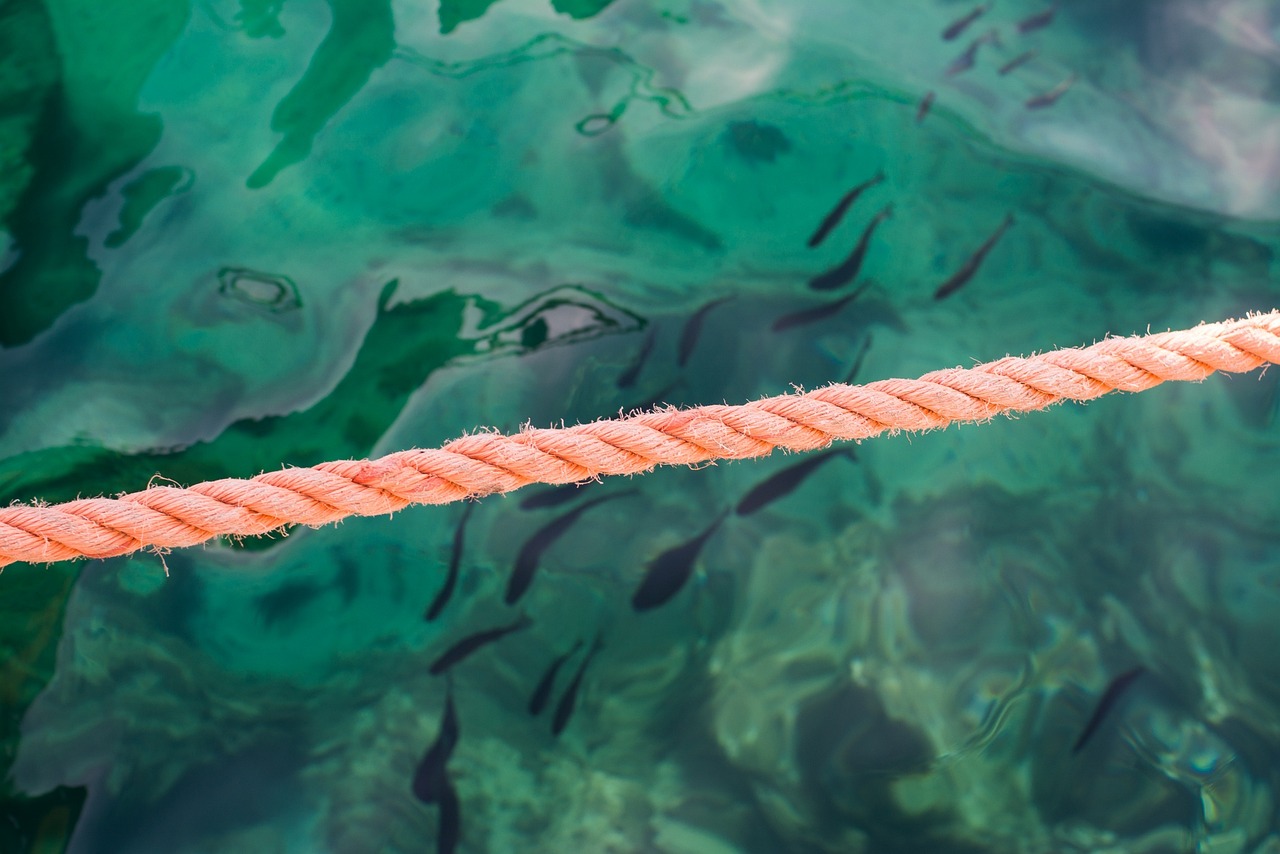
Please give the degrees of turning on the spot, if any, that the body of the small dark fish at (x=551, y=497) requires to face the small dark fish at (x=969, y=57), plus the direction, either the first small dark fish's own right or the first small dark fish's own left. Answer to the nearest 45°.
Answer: approximately 135° to the first small dark fish's own right

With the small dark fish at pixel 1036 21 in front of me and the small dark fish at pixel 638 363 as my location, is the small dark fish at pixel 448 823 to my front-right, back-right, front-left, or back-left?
back-right

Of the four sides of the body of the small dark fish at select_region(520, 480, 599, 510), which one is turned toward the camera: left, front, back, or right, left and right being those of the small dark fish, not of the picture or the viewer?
left

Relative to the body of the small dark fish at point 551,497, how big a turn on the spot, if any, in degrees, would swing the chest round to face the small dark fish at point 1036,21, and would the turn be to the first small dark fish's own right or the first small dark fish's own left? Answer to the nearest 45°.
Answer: approximately 135° to the first small dark fish's own right
